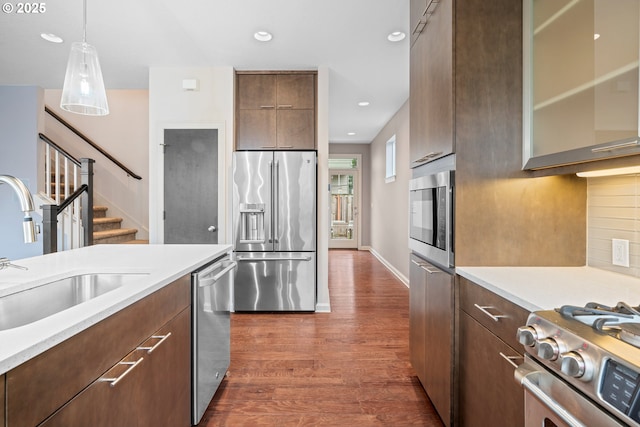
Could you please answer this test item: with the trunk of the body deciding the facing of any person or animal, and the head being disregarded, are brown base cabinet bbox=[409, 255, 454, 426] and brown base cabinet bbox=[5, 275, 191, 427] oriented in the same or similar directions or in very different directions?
very different directions

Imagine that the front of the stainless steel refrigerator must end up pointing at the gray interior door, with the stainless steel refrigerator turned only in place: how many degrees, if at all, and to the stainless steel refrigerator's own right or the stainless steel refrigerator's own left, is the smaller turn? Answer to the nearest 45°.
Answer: approximately 90° to the stainless steel refrigerator's own right

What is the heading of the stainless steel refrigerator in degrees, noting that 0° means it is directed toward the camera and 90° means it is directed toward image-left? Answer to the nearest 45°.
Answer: approximately 0°

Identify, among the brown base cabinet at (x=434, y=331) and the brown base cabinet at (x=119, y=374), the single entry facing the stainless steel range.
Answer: the brown base cabinet at (x=119, y=374)

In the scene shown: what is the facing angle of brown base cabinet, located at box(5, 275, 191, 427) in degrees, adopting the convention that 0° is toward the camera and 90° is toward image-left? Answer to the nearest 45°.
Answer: approximately 315°

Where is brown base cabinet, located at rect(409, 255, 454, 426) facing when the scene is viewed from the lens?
facing to the left of the viewer

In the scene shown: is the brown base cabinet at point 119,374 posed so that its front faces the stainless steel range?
yes

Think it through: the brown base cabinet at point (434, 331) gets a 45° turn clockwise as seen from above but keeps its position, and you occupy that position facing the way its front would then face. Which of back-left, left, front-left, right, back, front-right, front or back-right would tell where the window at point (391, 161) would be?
front-right
